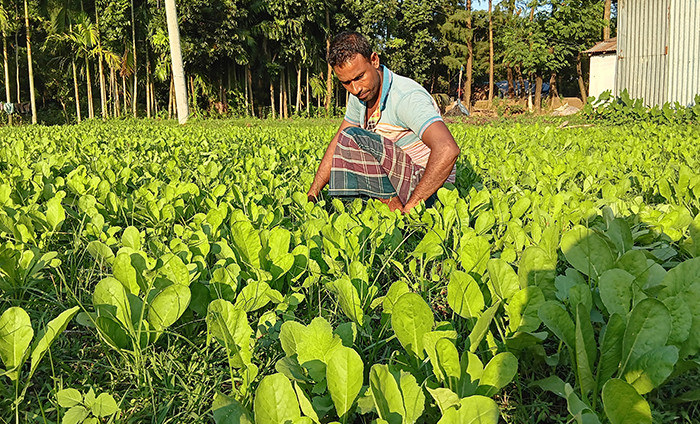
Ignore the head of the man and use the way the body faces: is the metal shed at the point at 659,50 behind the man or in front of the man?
behind

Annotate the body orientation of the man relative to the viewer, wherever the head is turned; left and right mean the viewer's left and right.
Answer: facing the viewer and to the left of the viewer

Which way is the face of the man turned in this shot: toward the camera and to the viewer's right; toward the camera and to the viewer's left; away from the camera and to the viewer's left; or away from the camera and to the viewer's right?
toward the camera and to the viewer's left

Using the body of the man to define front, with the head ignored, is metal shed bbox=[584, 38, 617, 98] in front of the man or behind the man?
behind
